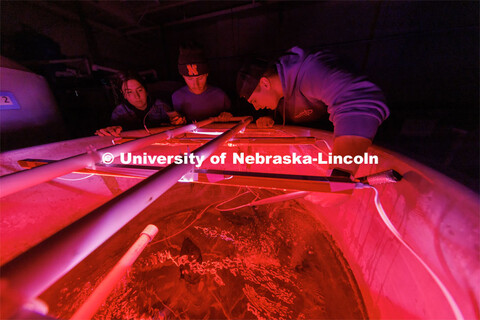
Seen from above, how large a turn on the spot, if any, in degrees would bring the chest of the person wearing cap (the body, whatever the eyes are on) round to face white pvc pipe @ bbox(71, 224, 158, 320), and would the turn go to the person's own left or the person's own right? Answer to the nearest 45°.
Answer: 0° — they already face it

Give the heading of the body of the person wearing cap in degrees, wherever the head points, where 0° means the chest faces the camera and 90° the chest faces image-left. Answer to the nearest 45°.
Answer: approximately 0°

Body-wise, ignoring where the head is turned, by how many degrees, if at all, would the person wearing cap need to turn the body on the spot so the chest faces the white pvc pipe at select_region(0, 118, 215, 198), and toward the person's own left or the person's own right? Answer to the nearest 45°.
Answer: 0° — they already face it

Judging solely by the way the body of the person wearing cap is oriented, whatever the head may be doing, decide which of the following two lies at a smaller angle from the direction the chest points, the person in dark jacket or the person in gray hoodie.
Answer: the person in gray hoodie

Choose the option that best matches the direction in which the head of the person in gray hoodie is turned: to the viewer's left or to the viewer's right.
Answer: to the viewer's left
